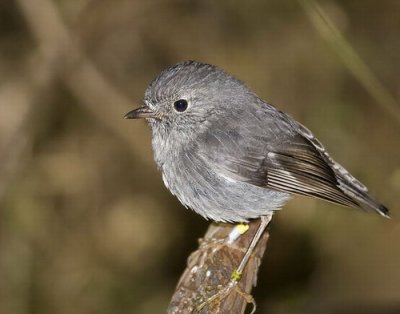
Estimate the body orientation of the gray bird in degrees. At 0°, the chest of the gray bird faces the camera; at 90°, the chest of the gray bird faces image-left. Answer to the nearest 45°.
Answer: approximately 90°
